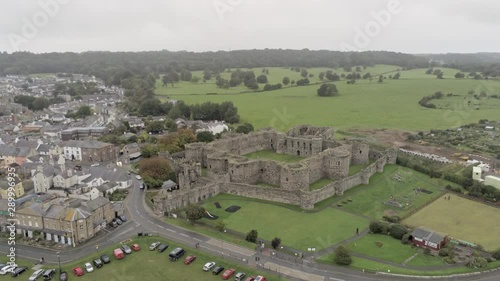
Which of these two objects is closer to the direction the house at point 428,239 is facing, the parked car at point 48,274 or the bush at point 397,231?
the parked car

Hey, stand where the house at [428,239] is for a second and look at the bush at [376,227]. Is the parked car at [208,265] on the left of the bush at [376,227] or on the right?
left

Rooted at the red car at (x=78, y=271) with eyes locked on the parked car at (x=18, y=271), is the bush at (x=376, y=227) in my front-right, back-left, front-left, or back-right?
back-right

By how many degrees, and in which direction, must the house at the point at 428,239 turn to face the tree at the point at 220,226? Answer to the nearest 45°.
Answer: approximately 45° to its right

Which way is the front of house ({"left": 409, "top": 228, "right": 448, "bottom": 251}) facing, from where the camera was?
facing the viewer and to the left of the viewer

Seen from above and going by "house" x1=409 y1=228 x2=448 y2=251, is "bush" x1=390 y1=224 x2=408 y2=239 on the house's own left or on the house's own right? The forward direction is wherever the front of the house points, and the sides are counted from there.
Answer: on the house's own right

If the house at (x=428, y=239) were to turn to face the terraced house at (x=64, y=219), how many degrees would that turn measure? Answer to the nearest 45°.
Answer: approximately 45° to its right
